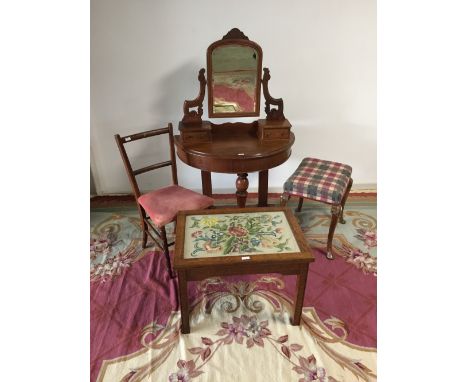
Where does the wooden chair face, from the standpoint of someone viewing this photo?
facing the viewer and to the right of the viewer

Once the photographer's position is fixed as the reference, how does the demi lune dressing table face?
facing the viewer

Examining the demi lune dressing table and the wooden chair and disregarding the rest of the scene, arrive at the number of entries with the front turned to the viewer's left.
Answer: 0
